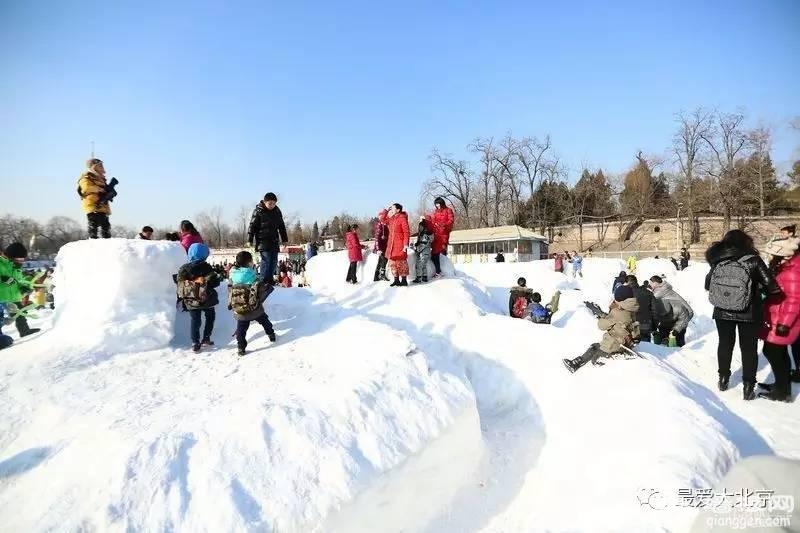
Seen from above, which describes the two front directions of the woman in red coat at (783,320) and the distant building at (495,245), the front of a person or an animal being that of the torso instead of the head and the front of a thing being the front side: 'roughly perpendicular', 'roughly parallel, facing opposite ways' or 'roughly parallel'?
roughly perpendicular

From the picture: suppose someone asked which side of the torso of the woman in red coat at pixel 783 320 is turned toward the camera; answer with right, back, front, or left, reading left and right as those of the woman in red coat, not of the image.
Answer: left

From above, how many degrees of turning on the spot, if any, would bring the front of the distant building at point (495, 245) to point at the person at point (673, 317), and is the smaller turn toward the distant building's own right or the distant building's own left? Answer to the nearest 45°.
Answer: approximately 45° to the distant building's own left

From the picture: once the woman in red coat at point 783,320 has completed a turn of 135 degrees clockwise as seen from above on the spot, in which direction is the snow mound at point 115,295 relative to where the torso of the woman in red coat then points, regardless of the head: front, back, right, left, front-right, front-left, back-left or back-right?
back

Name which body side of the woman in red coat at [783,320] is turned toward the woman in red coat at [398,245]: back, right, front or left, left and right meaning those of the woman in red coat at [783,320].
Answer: front

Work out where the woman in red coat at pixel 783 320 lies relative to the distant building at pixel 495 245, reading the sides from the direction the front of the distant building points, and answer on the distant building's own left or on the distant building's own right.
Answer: on the distant building's own left

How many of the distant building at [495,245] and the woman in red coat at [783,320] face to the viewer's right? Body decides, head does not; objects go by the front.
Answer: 0
